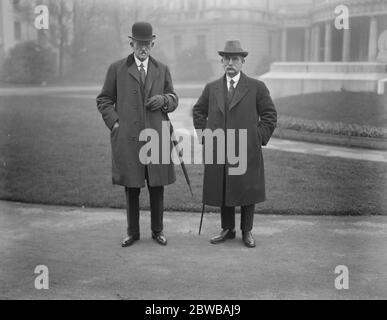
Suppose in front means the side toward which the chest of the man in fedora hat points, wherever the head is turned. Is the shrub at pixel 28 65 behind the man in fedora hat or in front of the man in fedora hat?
behind

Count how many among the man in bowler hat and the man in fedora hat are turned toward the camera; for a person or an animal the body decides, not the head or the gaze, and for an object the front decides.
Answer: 2

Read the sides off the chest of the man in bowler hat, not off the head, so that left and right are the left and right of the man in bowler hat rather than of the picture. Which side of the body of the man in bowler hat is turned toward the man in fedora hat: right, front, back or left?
left

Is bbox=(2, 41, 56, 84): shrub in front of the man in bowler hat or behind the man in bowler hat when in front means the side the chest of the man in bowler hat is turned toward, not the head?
behind

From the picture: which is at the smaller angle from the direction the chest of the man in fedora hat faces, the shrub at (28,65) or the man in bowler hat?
the man in bowler hat

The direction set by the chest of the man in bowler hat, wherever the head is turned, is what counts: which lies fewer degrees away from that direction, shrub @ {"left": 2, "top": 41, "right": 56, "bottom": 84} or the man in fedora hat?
the man in fedora hat

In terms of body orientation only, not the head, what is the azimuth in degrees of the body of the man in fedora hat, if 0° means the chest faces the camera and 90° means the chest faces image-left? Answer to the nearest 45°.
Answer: approximately 0°

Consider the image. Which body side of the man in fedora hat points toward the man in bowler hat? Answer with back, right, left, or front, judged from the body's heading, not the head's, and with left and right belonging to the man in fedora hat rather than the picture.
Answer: right
